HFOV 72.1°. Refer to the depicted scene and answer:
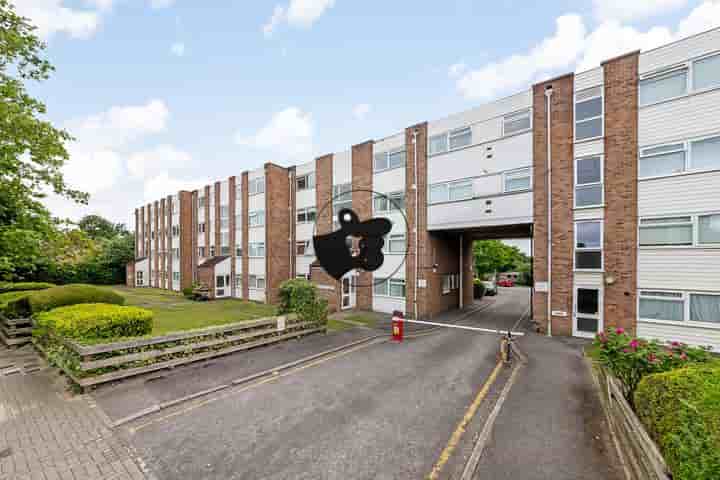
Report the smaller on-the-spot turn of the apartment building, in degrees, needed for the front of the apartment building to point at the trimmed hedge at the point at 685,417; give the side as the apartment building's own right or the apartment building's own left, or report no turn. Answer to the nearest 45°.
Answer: approximately 45° to the apartment building's own left

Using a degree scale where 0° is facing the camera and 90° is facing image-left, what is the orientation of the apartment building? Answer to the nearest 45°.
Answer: approximately 45°

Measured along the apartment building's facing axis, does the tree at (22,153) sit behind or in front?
in front

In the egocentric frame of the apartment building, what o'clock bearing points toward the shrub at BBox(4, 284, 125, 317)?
The shrub is roughly at 1 o'clock from the apartment building.

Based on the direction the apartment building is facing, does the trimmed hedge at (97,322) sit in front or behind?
in front

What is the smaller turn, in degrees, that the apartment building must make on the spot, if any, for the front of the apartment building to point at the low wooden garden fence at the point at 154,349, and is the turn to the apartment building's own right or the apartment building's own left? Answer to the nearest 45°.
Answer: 0° — it already faces it

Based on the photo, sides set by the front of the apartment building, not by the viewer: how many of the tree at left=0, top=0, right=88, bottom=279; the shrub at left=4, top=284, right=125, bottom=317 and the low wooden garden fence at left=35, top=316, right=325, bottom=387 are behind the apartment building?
0

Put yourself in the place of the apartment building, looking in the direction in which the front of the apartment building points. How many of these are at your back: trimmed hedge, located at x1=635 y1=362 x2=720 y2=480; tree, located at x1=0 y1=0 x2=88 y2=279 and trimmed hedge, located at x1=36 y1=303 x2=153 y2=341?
0

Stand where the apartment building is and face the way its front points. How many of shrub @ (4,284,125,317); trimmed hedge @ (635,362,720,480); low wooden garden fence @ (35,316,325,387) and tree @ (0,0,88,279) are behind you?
0
